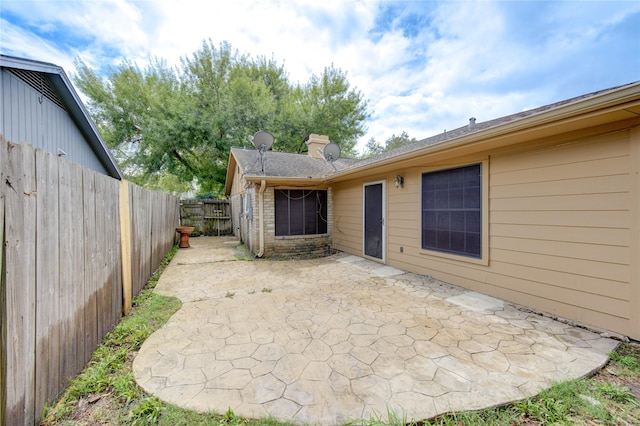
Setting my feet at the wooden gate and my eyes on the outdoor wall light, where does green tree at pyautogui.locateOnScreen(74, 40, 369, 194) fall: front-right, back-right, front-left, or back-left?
back-left

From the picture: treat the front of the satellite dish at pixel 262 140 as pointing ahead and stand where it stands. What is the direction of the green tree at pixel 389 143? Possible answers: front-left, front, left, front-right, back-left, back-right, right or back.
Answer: back-left

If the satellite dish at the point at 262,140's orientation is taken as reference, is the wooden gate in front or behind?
behind

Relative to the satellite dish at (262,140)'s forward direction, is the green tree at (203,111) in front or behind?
behind

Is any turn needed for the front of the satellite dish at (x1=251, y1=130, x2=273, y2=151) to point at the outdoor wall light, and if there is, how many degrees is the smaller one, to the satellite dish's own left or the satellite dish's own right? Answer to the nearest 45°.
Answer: approximately 45° to the satellite dish's own left

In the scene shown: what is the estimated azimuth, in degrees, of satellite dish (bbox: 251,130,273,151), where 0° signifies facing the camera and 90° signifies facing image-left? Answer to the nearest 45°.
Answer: approximately 0°

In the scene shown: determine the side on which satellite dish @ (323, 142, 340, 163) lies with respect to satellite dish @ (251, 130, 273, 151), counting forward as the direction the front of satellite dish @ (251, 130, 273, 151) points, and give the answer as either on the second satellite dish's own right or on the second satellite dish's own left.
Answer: on the second satellite dish's own left

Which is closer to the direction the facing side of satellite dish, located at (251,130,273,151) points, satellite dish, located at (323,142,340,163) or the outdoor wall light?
the outdoor wall light
